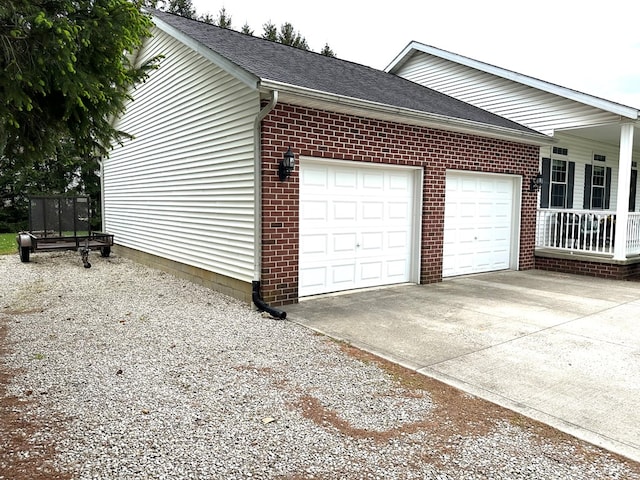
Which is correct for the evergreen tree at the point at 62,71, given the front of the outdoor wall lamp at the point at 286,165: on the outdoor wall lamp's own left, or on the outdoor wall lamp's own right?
on the outdoor wall lamp's own right

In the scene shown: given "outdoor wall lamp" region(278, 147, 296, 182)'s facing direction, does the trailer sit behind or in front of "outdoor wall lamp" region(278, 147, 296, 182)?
behind

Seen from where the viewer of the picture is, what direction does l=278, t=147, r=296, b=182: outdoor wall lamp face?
facing the viewer and to the right of the viewer

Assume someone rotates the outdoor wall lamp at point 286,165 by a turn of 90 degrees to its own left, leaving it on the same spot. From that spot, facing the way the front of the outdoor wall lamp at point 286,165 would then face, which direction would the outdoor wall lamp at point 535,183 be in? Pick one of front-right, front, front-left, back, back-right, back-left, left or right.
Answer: front

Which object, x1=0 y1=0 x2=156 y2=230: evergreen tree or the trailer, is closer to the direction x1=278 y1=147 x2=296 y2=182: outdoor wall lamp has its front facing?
the evergreen tree
